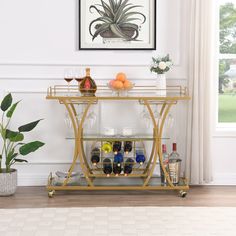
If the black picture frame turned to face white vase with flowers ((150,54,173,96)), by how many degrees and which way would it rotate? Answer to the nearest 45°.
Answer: approximately 45° to its left

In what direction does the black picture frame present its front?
toward the camera

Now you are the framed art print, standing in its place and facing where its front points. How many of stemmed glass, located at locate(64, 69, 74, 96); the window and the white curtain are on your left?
2

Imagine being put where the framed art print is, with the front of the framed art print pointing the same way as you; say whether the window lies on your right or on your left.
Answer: on your left

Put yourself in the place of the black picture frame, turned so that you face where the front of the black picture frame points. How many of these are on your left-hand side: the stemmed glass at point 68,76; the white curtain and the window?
2
